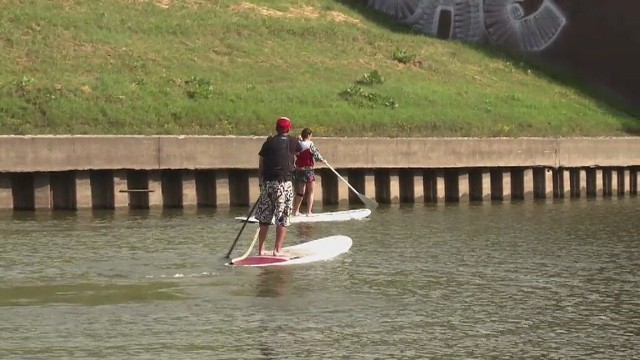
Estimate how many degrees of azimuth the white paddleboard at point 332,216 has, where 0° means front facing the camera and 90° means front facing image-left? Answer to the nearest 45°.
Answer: approximately 270°

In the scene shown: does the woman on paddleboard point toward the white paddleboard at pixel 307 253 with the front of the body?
no

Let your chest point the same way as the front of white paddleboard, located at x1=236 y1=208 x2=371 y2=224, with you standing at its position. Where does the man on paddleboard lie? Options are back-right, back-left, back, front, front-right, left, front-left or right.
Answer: right

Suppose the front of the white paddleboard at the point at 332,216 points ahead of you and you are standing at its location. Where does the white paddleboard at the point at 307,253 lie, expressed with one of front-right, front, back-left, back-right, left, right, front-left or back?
right

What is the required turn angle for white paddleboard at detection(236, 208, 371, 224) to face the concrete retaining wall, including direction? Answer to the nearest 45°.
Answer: approximately 90° to its left

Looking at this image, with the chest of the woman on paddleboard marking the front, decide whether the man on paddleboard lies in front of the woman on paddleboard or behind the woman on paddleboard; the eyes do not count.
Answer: behind

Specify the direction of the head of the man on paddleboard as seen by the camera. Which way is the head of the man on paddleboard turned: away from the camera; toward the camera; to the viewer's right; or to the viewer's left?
away from the camera

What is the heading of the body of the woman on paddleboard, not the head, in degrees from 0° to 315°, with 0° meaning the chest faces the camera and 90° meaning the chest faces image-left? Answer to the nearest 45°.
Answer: approximately 225°
